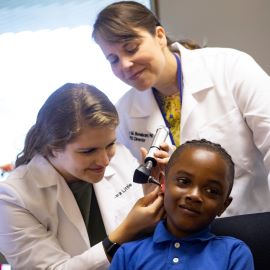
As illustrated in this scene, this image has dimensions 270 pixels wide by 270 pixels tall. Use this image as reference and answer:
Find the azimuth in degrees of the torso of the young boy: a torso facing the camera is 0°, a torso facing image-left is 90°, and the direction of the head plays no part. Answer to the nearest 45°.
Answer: approximately 0°

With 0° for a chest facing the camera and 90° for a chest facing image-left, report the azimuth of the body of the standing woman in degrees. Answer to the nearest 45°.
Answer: approximately 45°

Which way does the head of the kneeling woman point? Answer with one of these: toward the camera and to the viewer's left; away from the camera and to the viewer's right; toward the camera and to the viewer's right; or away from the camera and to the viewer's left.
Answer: toward the camera and to the viewer's right

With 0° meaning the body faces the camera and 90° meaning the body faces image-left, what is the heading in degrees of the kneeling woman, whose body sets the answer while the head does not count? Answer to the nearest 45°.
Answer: approximately 315°
